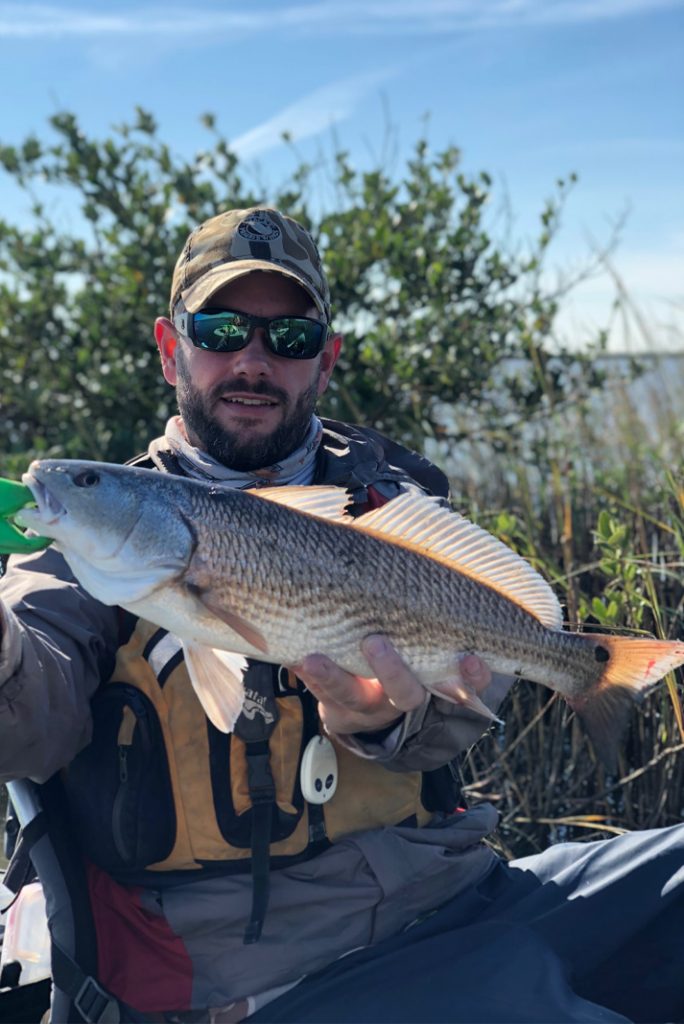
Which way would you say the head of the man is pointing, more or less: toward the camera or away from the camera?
toward the camera

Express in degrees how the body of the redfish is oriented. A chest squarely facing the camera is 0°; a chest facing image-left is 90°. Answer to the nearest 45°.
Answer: approximately 90°

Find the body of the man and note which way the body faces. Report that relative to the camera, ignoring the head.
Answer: toward the camera
